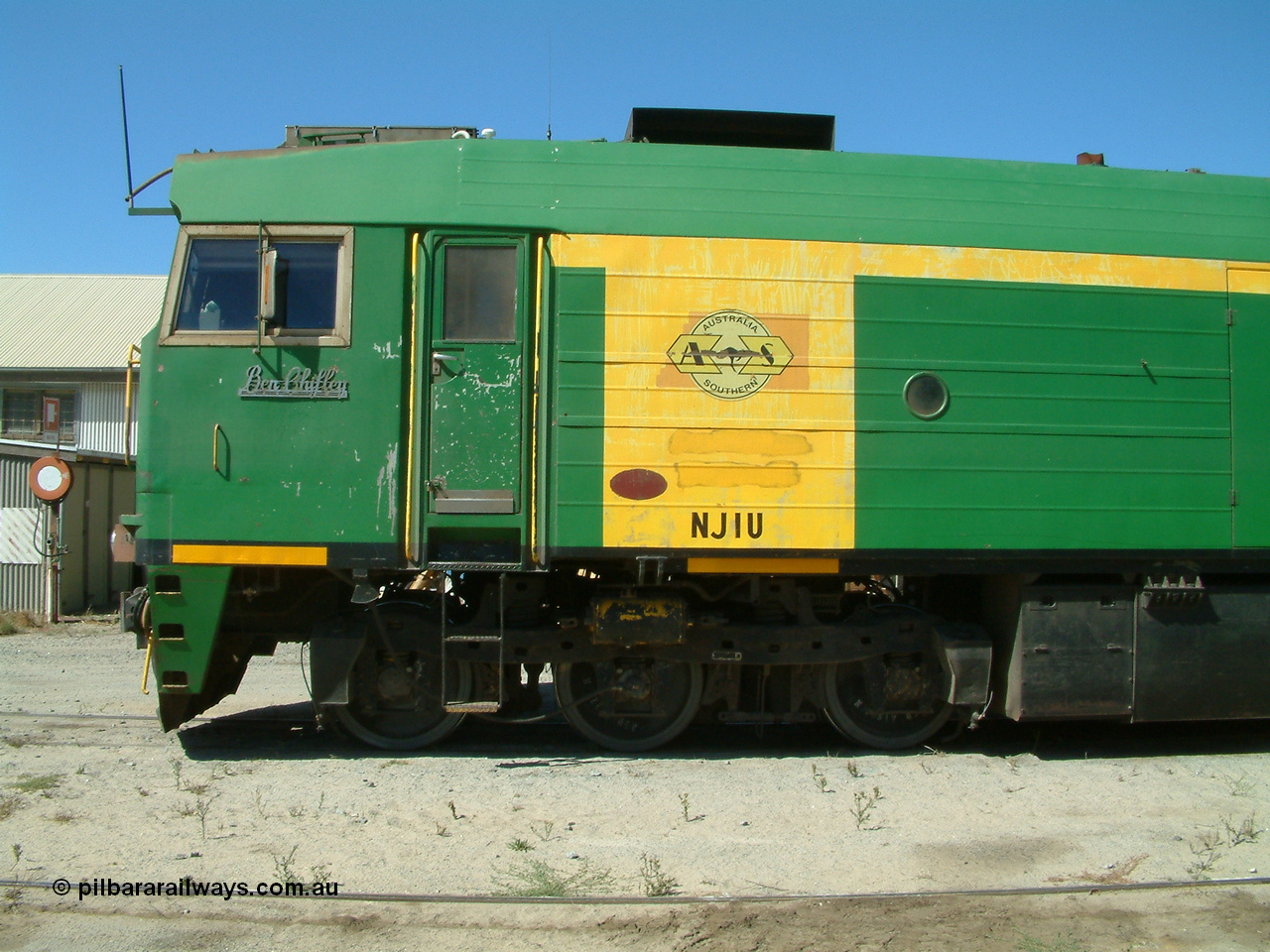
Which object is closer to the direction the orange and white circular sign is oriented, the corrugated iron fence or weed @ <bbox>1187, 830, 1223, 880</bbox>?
the weed

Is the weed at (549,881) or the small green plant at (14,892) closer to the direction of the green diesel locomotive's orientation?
the small green plant

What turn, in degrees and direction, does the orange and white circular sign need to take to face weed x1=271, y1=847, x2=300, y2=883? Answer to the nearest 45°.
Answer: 0° — it already faces it

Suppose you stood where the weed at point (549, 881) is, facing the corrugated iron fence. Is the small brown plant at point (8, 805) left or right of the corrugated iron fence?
left

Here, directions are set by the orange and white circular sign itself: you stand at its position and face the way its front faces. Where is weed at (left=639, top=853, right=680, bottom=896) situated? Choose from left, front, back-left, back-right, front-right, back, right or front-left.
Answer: front

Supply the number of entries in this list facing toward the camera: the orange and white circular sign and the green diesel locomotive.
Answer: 1

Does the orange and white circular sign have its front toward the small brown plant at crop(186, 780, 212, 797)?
yes

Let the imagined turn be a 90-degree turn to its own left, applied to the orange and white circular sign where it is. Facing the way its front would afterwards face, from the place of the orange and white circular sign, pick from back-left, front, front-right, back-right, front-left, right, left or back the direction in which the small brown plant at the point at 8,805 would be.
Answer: right

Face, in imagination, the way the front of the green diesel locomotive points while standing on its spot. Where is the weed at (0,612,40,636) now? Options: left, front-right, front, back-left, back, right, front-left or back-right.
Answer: front-right

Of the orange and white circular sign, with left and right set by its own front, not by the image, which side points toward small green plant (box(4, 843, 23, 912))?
front

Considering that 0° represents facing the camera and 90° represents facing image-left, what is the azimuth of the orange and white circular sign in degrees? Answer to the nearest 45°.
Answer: approximately 0°

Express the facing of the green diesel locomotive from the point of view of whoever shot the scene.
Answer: facing to the left of the viewer

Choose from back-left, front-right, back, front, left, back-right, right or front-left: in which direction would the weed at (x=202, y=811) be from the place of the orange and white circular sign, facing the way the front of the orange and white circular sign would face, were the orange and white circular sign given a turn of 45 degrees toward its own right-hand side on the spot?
front-left

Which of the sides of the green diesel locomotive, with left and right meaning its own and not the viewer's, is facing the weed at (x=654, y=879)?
left
